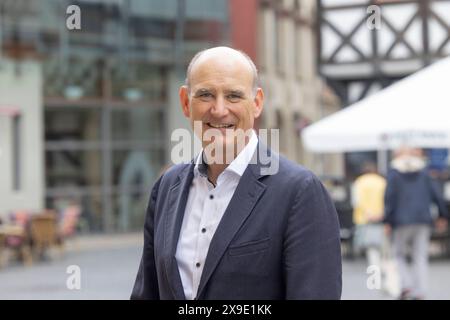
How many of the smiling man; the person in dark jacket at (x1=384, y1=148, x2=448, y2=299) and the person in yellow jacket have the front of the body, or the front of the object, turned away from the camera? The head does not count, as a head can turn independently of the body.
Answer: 2

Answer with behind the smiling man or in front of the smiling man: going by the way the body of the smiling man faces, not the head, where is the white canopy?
behind

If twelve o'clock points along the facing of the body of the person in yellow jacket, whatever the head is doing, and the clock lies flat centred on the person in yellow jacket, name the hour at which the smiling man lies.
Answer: The smiling man is roughly at 6 o'clock from the person in yellow jacket.

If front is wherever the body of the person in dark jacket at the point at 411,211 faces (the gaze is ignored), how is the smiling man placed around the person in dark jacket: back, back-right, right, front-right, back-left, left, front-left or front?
back

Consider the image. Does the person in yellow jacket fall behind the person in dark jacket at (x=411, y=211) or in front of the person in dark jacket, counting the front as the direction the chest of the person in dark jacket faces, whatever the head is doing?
in front

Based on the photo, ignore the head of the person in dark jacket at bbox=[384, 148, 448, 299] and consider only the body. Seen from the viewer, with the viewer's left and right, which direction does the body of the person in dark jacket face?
facing away from the viewer

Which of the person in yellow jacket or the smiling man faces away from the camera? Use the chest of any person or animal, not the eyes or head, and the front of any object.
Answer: the person in yellow jacket

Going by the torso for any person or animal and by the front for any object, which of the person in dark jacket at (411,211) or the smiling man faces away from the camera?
the person in dark jacket

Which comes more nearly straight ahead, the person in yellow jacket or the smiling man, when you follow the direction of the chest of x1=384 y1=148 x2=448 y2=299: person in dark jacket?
the person in yellow jacket

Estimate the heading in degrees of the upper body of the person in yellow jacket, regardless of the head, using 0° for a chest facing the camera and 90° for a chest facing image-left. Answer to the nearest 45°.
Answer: approximately 180°

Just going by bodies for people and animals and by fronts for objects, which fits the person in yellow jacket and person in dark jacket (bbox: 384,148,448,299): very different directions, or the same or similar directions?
same or similar directions
